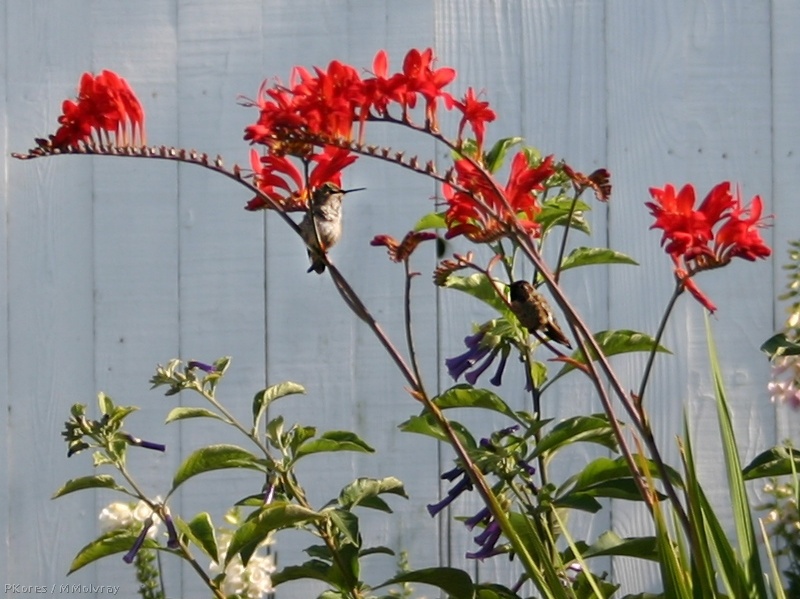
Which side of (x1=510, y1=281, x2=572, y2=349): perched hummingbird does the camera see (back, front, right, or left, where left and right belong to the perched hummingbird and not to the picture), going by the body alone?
left
